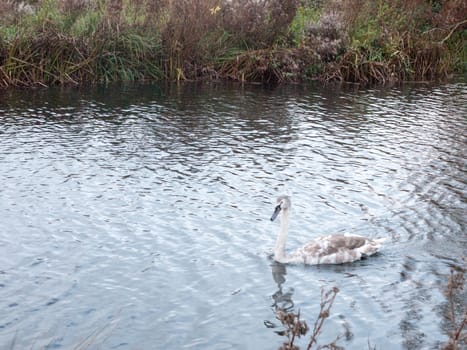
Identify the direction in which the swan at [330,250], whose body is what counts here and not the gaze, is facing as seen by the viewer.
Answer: to the viewer's left
